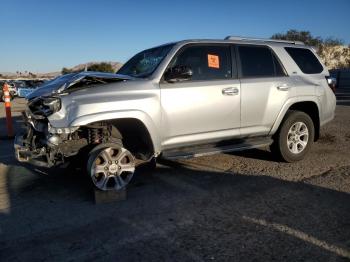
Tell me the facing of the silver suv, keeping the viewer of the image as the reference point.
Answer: facing the viewer and to the left of the viewer

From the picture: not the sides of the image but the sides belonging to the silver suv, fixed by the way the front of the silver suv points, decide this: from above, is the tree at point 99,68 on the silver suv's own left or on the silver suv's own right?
on the silver suv's own right
